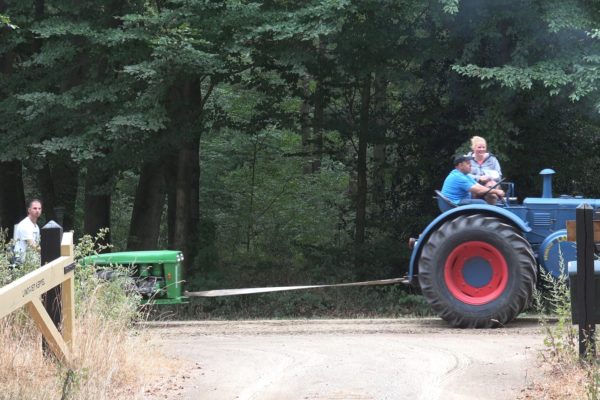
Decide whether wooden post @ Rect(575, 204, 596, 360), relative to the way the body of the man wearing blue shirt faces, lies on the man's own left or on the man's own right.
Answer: on the man's own right

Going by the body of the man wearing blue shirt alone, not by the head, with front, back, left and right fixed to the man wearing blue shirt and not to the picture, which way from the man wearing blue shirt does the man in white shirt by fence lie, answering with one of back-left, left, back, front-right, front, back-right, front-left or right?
back

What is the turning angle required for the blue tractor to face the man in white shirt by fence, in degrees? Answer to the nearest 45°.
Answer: approximately 180°

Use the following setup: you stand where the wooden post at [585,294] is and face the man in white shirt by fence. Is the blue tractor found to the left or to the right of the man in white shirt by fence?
right

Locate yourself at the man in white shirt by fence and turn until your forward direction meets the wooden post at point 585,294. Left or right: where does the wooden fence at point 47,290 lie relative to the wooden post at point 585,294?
right

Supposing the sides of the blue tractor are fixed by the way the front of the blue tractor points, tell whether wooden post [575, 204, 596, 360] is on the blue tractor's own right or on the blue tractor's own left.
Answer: on the blue tractor's own right

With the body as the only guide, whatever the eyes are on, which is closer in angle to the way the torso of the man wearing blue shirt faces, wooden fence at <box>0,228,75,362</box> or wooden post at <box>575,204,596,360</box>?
the wooden post

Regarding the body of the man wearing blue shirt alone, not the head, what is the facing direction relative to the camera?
to the viewer's right

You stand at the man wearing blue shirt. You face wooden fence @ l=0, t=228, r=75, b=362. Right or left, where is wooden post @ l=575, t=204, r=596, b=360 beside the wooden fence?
left

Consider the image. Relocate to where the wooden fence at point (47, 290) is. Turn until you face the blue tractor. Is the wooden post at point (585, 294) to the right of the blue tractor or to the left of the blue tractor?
right

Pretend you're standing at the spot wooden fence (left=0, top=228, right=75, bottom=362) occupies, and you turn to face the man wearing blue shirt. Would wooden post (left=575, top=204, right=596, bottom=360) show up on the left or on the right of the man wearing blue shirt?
right

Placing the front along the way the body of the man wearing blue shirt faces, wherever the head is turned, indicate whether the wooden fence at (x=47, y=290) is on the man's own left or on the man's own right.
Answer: on the man's own right

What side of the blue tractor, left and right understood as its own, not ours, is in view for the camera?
right
